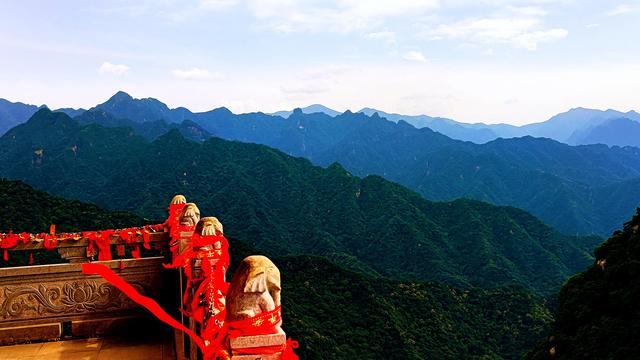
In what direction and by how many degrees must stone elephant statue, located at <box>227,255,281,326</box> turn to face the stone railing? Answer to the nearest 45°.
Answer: approximately 135° to its left

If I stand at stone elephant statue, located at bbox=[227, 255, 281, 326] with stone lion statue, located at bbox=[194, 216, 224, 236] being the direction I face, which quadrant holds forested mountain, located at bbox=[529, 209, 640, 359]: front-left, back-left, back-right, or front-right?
front-right

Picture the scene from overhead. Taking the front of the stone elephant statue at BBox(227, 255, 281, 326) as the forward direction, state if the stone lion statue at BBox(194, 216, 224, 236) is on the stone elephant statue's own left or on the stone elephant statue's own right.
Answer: on the stone elephant statue's own left
